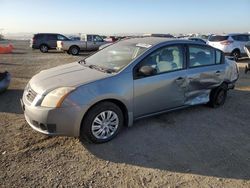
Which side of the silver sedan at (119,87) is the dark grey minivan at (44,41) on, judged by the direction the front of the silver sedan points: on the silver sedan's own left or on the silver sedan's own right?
on the silver sedan's own right

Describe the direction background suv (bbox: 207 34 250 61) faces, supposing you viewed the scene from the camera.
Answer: facing away from the viewer and to the right of the viewer

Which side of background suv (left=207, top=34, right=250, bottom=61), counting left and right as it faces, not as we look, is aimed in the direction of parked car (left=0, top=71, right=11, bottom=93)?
back

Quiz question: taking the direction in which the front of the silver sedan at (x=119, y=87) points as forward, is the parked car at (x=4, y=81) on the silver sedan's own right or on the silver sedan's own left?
on the silver sedan's own right
